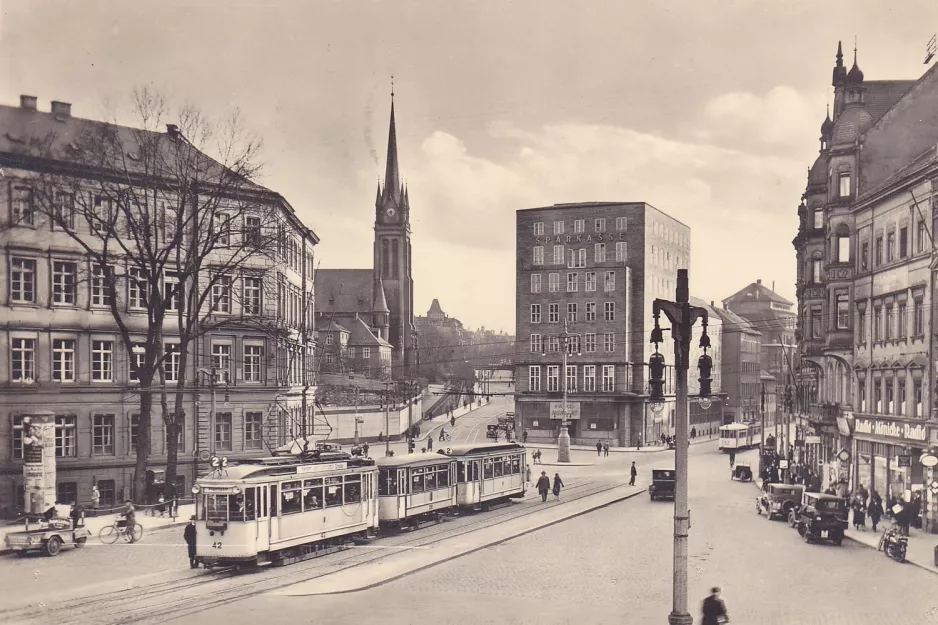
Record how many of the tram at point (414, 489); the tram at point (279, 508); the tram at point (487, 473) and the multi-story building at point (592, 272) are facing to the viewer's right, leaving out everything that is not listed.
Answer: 0

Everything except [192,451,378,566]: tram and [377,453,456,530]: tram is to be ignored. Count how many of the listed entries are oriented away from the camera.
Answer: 0

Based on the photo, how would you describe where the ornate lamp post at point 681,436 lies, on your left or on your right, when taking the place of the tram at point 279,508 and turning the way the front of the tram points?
on your left

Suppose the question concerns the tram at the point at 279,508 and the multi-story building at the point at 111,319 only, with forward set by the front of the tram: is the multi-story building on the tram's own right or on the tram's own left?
on the tram's own right

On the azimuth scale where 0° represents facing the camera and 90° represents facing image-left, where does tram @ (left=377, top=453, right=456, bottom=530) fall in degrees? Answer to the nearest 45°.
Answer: approximately 45°

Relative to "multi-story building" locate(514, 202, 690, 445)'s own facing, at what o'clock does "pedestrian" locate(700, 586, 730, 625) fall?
The pedestrian is roughly at 12 o'clock from the multi-story building.

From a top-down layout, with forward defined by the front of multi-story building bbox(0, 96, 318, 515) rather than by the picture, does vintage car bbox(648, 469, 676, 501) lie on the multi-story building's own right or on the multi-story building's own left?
on the multi-story building's own left

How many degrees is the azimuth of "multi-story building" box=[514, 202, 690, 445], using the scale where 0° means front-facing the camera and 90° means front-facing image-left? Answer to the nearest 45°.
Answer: approximately 0°

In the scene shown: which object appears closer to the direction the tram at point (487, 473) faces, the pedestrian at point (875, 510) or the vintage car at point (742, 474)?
the pedestrian
